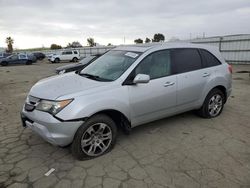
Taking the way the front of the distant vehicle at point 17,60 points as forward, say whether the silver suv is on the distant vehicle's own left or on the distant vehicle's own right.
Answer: on the distant vehicle's own left

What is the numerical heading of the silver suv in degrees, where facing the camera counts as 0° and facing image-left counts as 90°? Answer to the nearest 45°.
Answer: approximately 45°

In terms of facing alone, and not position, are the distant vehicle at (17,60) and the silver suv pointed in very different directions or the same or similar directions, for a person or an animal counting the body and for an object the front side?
same or similar directions

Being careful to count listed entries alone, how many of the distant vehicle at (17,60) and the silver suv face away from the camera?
0

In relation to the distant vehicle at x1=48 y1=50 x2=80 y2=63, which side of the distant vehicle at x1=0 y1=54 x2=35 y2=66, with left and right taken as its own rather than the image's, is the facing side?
back

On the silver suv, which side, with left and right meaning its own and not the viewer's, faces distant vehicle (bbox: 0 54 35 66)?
right

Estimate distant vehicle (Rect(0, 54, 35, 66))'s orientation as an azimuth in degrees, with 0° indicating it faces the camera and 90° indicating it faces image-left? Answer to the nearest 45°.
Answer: approximately 90°
